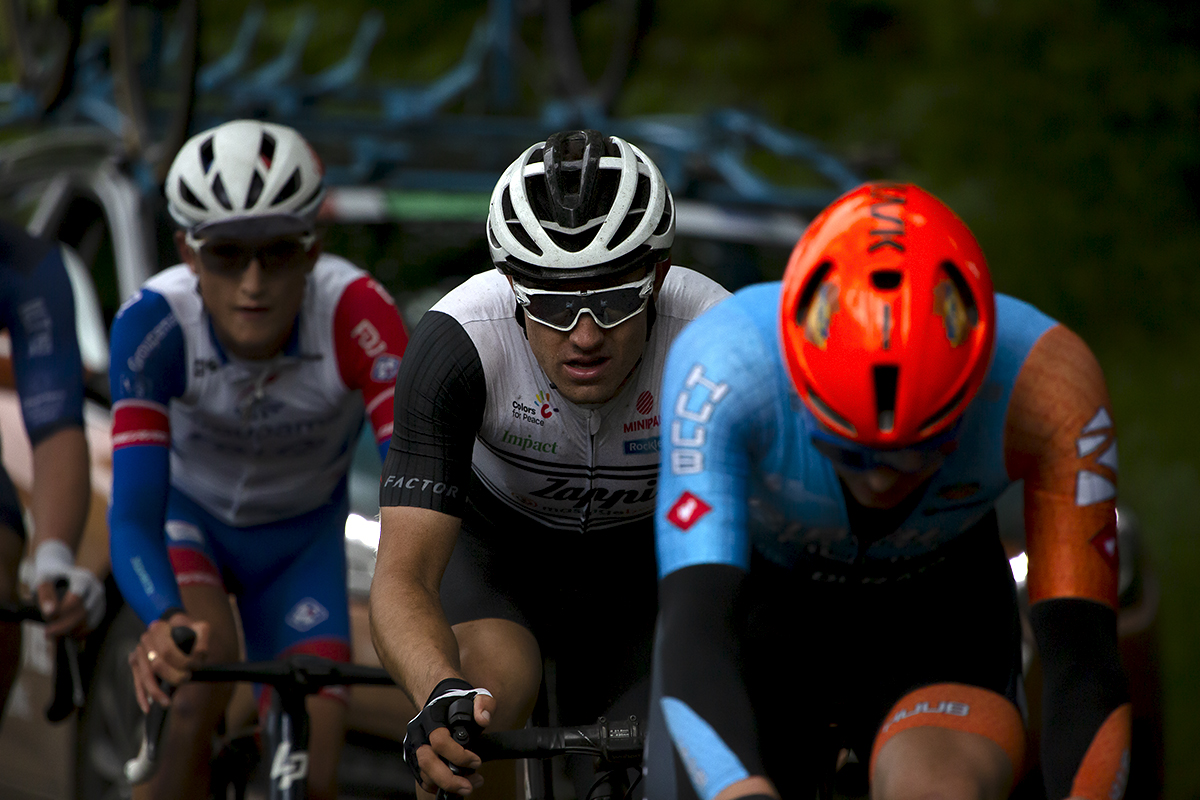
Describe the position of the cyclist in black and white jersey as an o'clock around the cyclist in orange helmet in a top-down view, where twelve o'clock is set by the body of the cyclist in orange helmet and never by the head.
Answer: The cyclist in black and white jersey is roughly at 4 o'clock from the cyclist in orange helmet.

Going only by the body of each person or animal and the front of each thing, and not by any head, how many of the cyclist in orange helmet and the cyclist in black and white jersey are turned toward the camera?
2

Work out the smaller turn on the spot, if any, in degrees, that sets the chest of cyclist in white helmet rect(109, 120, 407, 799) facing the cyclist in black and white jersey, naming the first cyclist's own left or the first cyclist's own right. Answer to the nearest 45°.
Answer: approximately 45° to the first cyclist's own left

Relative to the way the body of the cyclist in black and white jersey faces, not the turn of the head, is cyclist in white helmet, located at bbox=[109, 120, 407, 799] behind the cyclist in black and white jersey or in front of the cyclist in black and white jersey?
behind

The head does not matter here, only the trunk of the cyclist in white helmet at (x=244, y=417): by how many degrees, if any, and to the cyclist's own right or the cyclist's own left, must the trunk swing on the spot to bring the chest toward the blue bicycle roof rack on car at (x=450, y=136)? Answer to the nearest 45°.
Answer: approximately 180°

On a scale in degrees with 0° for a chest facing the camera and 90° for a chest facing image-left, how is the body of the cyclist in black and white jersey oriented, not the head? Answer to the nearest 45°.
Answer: approximately 0°

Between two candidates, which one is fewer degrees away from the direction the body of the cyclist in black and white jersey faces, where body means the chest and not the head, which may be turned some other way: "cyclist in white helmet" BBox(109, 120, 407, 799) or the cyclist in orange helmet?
the cyclist in orange helmet

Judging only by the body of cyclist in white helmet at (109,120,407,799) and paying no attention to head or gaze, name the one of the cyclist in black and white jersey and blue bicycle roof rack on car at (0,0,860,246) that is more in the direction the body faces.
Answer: the cyclist in black and white jersey

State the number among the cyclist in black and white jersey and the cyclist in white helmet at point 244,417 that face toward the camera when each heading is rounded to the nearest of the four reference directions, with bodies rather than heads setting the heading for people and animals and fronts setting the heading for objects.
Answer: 2

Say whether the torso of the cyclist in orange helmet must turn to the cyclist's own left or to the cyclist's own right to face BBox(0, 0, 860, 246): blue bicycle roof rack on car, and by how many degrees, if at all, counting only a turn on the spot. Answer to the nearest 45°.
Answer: approximately 135° to the cyclist's own right

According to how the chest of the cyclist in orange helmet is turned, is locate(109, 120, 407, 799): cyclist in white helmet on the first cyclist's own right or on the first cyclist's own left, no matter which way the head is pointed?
on the first cyclist's own right
